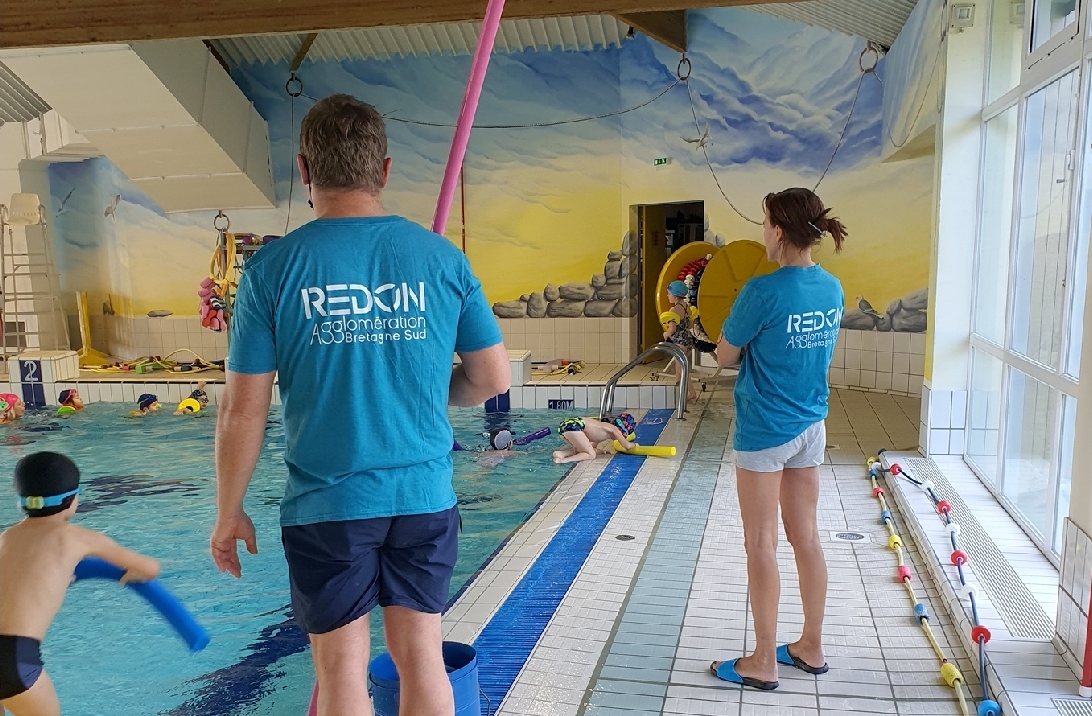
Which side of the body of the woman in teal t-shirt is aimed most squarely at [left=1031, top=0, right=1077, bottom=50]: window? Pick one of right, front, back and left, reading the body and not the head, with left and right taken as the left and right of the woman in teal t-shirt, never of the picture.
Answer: right

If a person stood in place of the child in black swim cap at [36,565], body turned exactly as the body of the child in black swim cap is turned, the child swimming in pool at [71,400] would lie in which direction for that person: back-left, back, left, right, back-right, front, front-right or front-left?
front-left

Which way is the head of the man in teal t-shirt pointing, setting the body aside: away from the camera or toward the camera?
away from the camera

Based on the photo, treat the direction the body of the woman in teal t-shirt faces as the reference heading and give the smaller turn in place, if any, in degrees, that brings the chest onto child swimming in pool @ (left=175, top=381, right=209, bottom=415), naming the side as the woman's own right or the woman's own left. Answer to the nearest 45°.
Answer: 0° — they already face them

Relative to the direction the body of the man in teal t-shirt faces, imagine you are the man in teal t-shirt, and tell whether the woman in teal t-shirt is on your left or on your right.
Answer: on your right

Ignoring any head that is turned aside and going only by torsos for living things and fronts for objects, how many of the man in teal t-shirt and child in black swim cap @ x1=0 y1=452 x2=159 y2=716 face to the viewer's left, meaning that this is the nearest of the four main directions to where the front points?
0

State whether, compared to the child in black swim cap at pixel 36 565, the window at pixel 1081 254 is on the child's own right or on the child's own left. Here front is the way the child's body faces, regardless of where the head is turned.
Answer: on the child's own right

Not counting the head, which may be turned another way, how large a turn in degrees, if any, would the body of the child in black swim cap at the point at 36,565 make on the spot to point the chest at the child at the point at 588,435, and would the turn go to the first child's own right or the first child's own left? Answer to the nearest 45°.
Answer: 0° — they already face them

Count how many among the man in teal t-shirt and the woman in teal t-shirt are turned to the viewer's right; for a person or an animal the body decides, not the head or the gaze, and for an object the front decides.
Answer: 0

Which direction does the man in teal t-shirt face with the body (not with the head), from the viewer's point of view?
away from the camera

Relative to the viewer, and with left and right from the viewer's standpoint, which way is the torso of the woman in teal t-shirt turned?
facing away from the viewer and to the left of the viewer

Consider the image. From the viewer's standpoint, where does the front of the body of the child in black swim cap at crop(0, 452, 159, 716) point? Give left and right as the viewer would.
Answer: facing away from the viewer and to the right of the viewer

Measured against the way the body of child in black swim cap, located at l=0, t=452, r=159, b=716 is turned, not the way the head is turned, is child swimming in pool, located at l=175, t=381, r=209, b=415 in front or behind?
in front

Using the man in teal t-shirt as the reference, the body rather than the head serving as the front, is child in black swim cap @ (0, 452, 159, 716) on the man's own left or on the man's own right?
on the man's own left

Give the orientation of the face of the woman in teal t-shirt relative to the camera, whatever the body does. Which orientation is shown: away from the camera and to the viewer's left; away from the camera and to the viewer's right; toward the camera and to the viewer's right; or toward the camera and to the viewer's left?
away from the camera and to the viewer's left

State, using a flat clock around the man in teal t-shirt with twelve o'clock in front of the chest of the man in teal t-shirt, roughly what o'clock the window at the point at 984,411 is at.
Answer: The window is roughly at 2 o'clock from the man in teal t-shirt.
